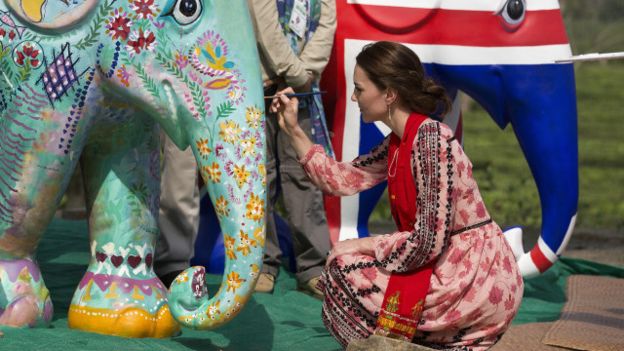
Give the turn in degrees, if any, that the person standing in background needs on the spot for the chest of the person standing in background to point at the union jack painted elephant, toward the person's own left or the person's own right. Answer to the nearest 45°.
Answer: approximately 90° to the person's own left

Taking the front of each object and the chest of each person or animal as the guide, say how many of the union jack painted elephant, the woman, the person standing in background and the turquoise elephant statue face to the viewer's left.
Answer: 1

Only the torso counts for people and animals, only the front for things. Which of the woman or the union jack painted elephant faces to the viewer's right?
the union jack painted elephant

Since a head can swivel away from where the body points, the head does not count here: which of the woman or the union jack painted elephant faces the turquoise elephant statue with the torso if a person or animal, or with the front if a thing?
the woman

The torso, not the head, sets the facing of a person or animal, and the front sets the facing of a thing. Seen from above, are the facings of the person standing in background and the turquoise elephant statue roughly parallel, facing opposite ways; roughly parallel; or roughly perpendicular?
roughly perpendicular

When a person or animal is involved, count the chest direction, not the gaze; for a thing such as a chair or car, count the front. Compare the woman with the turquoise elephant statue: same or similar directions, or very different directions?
very different directions

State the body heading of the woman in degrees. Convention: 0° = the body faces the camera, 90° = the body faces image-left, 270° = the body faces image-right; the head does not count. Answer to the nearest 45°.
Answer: approximately 90°

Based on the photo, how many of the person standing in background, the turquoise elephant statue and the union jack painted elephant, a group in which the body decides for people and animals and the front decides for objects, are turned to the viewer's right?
2

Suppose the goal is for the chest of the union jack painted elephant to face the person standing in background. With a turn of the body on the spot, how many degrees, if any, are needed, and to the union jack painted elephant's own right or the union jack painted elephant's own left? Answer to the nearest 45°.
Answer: approximately 180°

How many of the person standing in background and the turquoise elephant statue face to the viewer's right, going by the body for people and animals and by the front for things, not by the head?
1

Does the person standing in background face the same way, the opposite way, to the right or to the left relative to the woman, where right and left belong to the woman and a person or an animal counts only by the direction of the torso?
to the left

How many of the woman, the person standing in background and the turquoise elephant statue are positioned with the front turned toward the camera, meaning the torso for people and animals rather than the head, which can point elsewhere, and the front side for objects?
1

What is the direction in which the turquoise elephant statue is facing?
to the viewer's right

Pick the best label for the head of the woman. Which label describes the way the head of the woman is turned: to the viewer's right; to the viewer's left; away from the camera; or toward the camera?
to the viewer's left

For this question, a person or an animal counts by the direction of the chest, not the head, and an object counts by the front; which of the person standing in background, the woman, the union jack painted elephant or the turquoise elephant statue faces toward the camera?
the person standing in background
